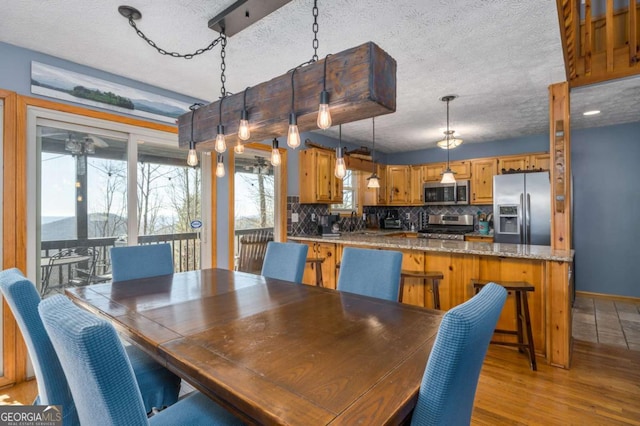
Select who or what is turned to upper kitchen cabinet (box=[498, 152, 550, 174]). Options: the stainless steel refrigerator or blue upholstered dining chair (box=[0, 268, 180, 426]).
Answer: the blue upholstered dining chair

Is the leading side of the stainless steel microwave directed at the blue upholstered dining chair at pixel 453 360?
yes

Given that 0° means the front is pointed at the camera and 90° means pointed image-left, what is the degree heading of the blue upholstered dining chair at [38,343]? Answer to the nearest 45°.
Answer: approximately 270°

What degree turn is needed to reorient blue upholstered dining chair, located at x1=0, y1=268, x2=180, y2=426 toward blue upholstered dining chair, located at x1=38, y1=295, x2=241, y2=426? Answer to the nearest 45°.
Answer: approximately 90° to its right

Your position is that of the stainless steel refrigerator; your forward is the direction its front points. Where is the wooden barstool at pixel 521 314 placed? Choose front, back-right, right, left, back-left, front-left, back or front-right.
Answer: front

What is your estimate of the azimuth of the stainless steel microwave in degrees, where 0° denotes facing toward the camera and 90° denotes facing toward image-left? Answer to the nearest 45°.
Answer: approximately 0°

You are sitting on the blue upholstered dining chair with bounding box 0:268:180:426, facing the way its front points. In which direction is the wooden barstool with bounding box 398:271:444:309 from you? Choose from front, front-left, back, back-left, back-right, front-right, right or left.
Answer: front

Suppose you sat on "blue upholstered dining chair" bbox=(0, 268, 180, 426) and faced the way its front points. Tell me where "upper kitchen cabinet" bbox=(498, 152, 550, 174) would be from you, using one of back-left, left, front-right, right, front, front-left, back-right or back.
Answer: front

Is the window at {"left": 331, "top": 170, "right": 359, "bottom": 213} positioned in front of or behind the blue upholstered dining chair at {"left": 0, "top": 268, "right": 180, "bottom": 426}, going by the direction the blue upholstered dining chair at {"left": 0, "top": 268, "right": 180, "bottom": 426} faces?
in front

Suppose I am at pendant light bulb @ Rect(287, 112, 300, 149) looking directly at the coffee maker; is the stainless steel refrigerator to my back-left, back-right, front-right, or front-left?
front-right

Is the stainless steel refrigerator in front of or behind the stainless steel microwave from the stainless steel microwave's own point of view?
in front

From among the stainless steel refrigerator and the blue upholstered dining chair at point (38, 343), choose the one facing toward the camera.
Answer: the stainless steel refrigerator

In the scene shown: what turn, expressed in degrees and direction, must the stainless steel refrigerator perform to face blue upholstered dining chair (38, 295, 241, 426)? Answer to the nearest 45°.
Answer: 0° — it already faces it

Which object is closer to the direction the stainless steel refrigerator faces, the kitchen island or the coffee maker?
the kitchen island

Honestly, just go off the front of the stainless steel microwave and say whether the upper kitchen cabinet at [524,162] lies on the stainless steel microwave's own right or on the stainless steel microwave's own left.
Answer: on the stainless steel microwave's own left

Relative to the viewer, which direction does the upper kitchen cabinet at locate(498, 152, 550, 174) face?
toward the camera

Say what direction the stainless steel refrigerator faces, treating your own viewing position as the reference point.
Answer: facing the viewer

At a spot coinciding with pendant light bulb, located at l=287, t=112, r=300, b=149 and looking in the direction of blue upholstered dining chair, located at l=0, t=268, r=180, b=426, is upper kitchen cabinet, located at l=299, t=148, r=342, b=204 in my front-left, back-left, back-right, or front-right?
back-right

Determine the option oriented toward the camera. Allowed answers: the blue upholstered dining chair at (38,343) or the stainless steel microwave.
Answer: the stainless steel microwave
